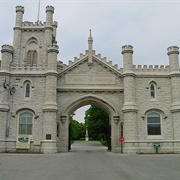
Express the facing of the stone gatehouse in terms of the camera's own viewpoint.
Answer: facing the viewer
